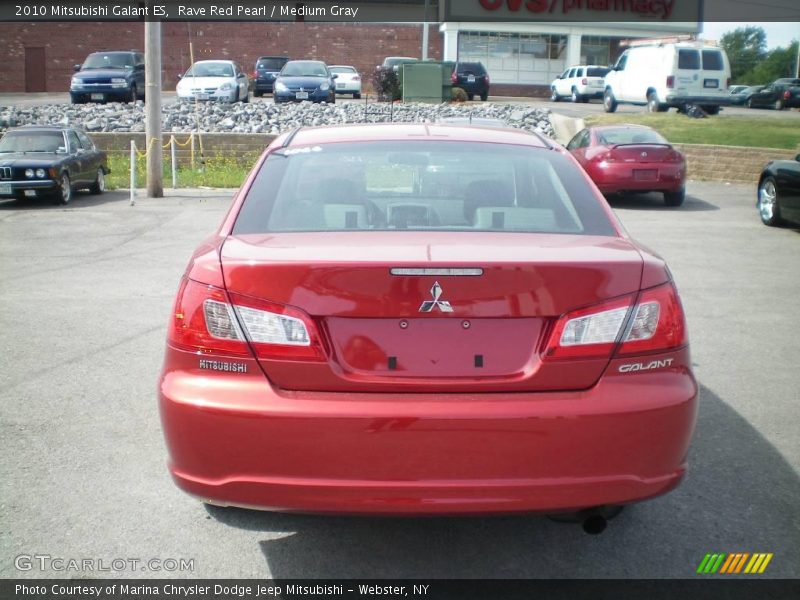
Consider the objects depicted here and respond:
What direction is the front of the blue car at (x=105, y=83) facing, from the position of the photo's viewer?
facing the viewer and to the left of the viewer

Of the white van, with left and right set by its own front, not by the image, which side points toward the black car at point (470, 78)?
front

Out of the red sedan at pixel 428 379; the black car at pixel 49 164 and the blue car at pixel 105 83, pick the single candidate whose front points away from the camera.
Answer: the red sedan

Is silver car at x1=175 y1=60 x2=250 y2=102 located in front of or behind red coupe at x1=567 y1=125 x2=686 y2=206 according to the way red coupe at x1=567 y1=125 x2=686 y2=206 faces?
in front

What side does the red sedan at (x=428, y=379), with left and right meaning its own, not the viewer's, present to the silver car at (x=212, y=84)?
front

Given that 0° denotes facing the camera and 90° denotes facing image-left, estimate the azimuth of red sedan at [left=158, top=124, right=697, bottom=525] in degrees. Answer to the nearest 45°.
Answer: approximately 180°

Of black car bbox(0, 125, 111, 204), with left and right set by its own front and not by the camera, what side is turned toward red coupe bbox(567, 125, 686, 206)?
left

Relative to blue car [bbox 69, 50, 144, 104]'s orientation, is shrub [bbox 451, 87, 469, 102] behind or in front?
behind

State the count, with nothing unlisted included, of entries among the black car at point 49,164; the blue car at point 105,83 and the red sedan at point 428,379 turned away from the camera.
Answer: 1

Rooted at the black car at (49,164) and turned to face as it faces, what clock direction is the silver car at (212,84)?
The silver car is roughly at 5 o'clock from the black car.

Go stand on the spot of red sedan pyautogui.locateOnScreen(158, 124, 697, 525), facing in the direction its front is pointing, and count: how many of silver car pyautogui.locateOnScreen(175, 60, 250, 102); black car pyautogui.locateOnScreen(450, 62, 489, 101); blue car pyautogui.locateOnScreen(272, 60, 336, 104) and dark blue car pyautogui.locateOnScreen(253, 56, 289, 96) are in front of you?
4

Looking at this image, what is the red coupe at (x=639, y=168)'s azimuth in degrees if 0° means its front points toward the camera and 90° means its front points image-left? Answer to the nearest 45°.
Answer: approximately 135°

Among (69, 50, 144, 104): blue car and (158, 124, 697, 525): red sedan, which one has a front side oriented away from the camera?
the red sedan

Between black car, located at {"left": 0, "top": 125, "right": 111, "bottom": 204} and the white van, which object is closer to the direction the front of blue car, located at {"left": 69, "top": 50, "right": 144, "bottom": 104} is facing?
the black car

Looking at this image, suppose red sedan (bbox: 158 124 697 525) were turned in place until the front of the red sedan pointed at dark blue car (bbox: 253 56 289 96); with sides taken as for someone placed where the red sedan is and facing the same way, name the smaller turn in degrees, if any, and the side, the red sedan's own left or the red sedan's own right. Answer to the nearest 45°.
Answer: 0° — it already faces it
